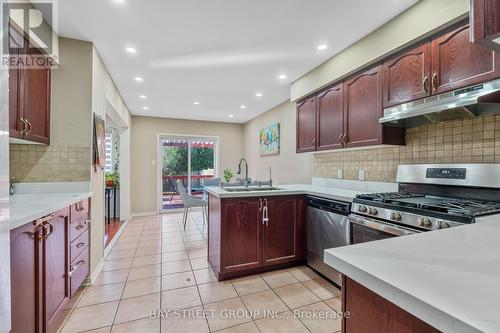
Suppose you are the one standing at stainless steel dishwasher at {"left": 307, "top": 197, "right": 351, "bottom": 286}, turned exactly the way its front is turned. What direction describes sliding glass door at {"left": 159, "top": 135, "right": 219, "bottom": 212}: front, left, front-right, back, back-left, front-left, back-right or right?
right

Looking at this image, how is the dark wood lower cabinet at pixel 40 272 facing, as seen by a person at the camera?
facing the viewer and to the right of the viewer

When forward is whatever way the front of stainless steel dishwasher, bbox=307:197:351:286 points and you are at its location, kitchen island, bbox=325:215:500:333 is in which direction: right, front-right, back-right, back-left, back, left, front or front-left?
front-left

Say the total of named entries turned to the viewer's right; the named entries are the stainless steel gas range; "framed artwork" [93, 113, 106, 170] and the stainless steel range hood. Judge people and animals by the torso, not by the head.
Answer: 1

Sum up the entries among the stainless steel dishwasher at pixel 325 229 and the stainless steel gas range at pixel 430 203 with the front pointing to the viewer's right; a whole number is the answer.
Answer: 0

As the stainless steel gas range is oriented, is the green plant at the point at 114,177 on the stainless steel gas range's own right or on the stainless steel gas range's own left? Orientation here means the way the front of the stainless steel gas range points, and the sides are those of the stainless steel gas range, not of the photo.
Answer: on the stainless steel gas range's own right

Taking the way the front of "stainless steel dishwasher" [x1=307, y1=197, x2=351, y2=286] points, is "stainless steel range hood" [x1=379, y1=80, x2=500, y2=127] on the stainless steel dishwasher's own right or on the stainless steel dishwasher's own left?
on the stainless steel dishwasher's own left

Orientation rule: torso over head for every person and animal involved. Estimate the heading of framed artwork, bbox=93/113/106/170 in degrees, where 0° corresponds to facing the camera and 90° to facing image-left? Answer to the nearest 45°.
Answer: approximately 270°

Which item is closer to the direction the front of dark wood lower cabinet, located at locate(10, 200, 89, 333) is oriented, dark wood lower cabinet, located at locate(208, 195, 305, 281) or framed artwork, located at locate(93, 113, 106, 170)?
the dark wood lower cabinet

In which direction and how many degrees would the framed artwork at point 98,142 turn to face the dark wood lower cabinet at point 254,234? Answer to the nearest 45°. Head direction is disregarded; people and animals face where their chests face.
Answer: approximately 45° to its right

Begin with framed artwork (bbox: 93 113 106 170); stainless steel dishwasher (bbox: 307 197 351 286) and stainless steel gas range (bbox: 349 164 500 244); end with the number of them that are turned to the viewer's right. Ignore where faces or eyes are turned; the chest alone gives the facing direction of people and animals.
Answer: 1

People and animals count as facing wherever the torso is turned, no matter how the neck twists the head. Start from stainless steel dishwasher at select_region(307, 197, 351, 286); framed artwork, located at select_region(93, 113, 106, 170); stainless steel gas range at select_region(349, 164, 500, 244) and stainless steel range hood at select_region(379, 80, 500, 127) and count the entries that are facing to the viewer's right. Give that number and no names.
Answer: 1

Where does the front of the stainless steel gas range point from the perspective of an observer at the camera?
facing the viewer and to the left of the viewer

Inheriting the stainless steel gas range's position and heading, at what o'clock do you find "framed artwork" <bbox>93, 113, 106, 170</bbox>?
The framed artwork is roughly at 1 o'clock from the stainless steel gas range.

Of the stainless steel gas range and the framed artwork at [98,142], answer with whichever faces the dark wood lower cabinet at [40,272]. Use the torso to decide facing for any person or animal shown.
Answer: the stainless steel gas range

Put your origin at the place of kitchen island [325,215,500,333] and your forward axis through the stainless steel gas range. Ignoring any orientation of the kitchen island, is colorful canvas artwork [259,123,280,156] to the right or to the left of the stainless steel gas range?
left

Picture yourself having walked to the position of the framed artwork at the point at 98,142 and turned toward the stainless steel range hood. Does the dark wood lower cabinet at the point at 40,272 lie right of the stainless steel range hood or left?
right
